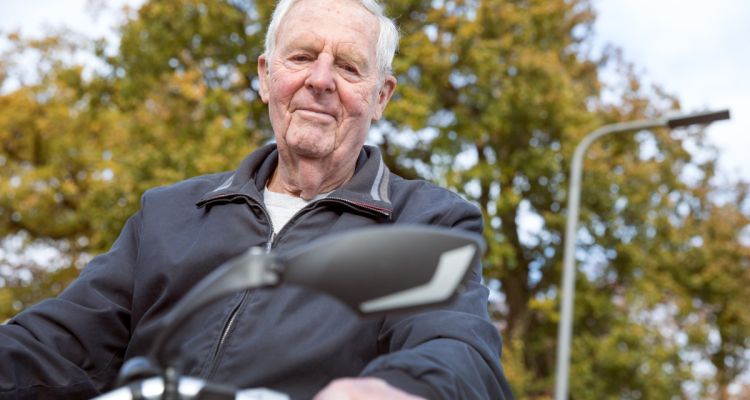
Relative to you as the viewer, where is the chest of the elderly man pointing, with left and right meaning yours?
facing the viewer

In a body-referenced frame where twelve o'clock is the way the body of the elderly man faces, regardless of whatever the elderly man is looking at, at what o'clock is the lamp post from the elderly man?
The lamp post is roughly at 7 o'clock from the elderly man.
